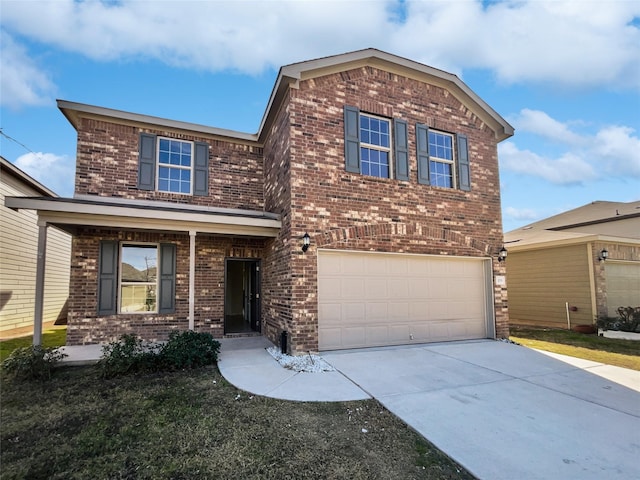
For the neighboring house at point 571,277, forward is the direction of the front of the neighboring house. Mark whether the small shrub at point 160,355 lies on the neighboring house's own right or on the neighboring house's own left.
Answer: on the neighboring house's own right

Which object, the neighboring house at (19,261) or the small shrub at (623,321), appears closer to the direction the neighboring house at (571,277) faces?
the small shrub

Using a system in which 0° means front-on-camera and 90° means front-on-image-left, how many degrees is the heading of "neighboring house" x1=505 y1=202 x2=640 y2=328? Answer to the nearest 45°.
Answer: approximately 315°

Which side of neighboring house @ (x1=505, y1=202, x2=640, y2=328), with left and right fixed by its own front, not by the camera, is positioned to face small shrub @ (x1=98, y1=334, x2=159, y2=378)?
right

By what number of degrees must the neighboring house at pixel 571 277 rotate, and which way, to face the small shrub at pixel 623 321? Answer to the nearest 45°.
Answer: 0° — it already faces it

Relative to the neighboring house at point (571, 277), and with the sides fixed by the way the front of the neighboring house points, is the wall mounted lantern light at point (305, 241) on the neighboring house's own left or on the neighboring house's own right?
on the neighboring house's own right

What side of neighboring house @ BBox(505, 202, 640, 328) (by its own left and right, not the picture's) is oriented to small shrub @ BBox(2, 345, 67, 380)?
right

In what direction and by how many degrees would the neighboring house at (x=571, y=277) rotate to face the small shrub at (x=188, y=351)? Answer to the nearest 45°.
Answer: approximately 90° to its right

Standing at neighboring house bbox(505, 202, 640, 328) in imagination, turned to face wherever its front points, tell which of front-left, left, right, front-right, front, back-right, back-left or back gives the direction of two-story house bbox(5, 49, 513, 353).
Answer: right
